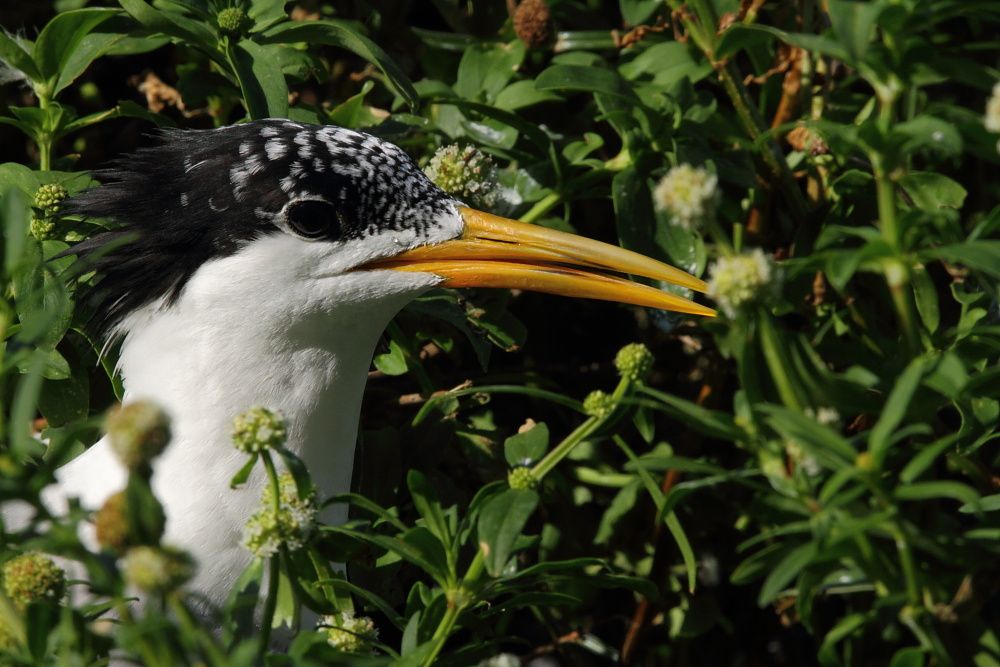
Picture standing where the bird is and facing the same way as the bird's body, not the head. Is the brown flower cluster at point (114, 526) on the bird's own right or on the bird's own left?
on the bird's own right

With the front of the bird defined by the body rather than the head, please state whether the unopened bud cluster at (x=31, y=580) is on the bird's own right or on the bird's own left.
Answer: on the bird's own right

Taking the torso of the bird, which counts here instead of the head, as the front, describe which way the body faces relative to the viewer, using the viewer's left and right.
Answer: facing to the right of the viewer

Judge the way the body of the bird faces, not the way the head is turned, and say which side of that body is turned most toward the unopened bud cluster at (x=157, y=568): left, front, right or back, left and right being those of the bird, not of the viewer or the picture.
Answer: right
